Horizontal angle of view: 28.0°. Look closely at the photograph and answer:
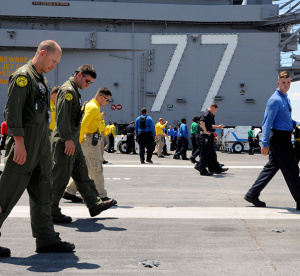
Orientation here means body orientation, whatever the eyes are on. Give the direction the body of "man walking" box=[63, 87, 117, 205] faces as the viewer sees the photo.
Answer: to the viewer's right

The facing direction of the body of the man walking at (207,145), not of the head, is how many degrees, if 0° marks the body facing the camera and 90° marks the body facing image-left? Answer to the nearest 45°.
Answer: approximately 270°

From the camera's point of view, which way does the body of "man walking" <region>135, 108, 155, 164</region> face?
away from the camera

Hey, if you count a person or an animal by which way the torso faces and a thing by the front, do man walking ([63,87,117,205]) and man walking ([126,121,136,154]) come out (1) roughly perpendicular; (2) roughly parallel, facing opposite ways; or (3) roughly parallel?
roughly perpendicular

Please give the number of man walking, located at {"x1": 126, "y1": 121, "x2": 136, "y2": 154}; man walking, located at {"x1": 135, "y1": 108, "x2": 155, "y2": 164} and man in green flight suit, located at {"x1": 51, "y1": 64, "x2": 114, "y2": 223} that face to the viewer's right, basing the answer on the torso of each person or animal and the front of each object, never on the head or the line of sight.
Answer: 1

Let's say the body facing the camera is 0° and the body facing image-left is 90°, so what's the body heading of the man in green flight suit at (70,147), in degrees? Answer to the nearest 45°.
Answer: approximately 270°

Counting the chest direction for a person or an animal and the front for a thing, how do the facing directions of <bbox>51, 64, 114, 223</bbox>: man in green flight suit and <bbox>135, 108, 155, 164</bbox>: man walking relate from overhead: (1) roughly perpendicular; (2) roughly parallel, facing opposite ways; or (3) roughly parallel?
roughly perpendicular

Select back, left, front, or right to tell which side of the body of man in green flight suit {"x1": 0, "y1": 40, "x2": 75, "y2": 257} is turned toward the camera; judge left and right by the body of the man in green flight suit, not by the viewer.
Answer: right

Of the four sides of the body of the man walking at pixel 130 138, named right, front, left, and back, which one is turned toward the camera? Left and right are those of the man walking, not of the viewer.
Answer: back

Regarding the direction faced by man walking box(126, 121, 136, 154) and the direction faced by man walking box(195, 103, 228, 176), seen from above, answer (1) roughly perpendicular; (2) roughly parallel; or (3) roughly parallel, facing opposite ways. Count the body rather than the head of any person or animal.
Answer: roughly perpendicular
